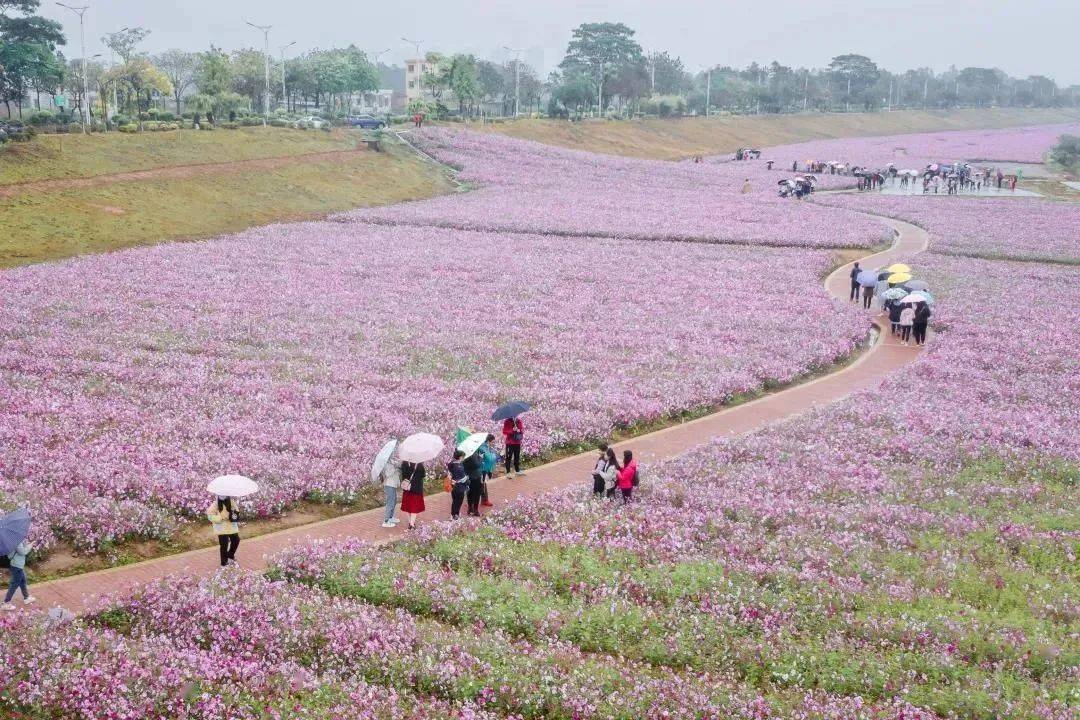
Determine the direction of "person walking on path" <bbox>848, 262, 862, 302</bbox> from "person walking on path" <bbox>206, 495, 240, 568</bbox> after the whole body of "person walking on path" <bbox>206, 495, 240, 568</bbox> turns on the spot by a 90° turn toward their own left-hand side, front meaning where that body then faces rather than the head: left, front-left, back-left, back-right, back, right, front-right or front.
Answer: front-left

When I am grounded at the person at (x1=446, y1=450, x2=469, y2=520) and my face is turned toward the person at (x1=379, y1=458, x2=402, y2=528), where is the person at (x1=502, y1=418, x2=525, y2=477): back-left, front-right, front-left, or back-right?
back-right

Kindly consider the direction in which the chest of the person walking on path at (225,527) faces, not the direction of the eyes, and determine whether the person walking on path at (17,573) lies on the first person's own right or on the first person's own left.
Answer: on the first person's own right

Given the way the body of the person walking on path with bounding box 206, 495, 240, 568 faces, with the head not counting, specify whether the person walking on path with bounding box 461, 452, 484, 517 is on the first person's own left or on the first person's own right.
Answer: on the first person's own left

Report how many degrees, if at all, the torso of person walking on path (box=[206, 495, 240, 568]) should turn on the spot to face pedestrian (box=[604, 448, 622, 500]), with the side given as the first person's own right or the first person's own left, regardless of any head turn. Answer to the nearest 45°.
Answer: approximately 90° to the first person's own left

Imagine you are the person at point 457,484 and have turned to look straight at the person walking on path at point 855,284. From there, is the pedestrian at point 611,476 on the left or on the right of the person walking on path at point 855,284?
right

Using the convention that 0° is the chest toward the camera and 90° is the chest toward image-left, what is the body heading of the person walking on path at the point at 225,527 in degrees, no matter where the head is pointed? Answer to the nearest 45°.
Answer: approximately 0°

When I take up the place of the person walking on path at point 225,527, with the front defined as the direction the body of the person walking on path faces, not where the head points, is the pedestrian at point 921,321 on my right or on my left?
on my left

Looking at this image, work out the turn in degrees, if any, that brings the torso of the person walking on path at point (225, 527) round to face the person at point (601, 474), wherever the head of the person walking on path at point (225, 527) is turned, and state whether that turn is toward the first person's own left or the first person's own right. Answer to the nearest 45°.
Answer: approximately 90° to the first person's own left
